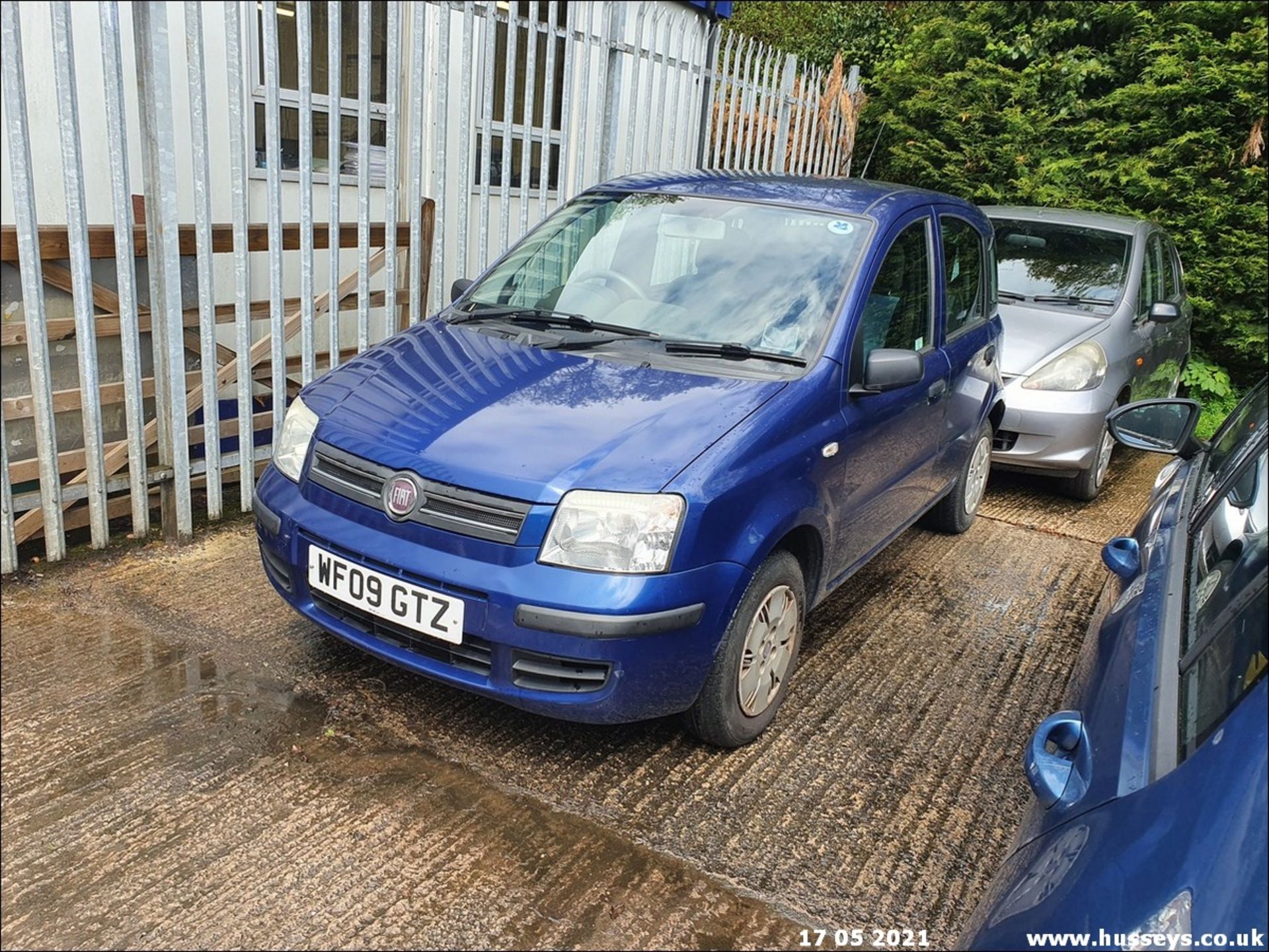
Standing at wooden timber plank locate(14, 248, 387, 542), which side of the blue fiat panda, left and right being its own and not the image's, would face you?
right

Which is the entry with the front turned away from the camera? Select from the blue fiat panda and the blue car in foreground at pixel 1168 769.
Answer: the blue car in foreground

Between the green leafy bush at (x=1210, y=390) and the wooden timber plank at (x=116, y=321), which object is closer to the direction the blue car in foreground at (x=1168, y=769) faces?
the green leafy bush

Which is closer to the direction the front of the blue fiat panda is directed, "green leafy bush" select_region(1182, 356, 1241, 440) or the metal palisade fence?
the metal palisade fence

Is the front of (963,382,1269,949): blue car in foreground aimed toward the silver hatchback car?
yes

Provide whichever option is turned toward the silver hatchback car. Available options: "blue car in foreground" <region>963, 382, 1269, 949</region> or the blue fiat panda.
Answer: the blue car in foreground

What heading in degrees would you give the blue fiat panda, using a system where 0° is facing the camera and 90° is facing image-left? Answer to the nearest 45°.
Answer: approximately 45°

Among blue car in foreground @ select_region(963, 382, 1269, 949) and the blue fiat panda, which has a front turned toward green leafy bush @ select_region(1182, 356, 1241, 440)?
the blue car in foreground

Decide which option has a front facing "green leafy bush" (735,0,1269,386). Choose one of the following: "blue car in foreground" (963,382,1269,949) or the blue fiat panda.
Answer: the blue car in foreground

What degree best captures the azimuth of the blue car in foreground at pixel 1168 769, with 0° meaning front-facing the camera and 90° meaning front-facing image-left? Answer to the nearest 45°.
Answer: approximately 180°

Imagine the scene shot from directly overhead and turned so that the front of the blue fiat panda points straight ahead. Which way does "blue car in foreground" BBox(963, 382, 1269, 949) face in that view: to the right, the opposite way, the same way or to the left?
the opposite way

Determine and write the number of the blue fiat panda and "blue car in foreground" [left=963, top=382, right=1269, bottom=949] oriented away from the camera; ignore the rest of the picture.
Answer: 1

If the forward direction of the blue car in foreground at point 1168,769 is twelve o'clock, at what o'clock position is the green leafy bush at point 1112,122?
The green leafy bush is roughly at 12 o'clock from the blue car in foreground.

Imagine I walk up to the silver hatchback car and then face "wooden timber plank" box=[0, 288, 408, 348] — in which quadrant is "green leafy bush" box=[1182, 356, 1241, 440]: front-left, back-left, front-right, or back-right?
back-right
